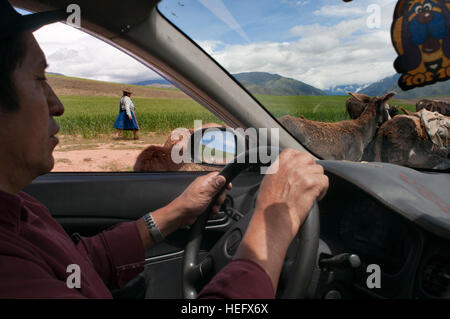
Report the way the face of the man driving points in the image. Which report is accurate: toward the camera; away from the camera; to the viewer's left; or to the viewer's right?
to the viewer's right

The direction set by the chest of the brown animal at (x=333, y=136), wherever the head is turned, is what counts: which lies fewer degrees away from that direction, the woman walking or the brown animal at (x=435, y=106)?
the brown animal

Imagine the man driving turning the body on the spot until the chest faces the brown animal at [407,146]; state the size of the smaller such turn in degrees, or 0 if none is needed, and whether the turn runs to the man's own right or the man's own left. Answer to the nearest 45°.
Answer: approximately 45° to the man's own left

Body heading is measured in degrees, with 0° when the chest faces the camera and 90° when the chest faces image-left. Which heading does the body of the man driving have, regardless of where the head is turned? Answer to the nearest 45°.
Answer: approximately 270°

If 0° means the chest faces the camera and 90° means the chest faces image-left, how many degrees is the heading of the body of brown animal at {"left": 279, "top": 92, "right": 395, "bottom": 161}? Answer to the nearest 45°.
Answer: approximately 270°

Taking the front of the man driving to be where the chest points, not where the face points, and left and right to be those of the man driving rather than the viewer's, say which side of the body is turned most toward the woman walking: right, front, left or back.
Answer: left

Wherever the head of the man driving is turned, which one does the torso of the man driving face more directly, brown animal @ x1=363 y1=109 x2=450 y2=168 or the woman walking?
the brown animal

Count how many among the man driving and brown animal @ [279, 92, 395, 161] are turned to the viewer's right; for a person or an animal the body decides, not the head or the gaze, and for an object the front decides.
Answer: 2
